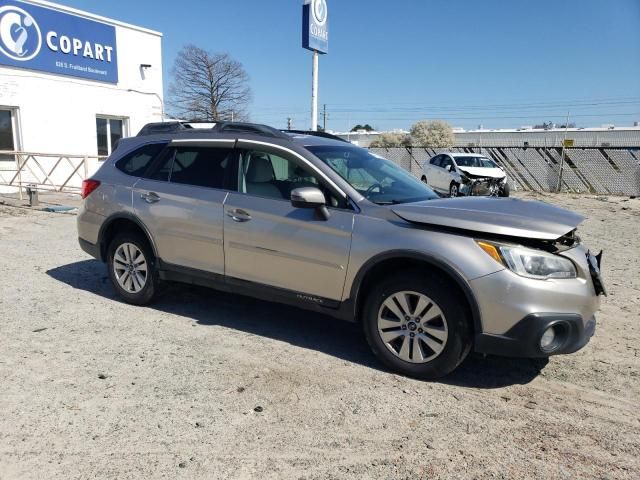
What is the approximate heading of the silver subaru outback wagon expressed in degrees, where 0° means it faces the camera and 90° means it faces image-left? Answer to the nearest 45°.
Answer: approximately 315°

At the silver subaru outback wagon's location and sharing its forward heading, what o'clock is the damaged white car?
The damaged white car is roughly at 8 o'clock from the silver subaru outback wagon.

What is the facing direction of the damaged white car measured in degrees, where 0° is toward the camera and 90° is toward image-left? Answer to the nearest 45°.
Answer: approximately 315°

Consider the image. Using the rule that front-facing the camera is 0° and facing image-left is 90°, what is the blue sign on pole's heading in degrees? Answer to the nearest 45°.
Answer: approximately 315°

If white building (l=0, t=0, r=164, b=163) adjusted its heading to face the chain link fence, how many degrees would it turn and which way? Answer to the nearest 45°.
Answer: approximately 45° to its left

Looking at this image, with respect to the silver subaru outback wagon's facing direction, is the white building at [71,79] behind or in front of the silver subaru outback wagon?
behind

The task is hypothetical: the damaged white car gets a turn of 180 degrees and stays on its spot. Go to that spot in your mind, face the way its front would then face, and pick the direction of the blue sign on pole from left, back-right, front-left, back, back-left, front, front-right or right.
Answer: front-left
